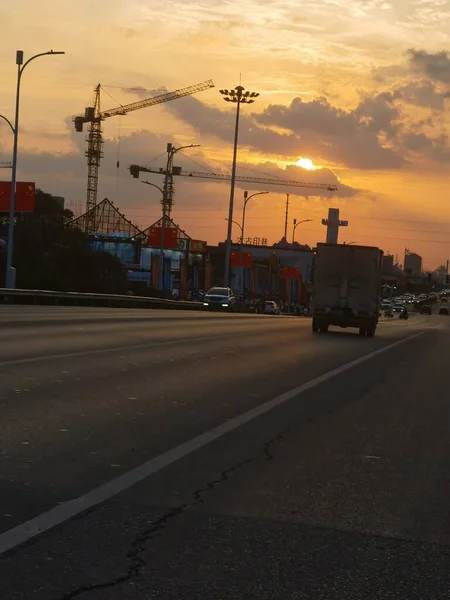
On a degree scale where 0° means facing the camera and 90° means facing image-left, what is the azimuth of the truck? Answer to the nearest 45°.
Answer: approximately 180°
